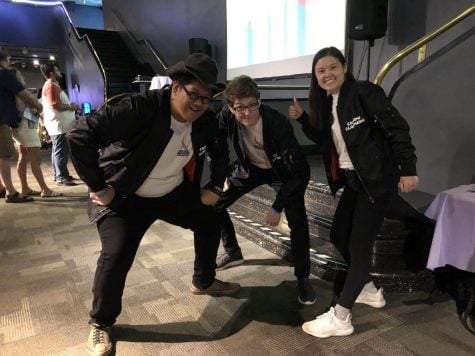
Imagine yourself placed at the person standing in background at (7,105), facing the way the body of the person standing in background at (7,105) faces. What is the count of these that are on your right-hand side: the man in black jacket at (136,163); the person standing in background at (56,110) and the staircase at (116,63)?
1

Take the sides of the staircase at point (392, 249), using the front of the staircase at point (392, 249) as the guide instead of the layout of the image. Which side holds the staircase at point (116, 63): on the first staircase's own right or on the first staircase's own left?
on the first staircase's own right

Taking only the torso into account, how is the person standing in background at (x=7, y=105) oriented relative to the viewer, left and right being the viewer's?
facing to the right of the viewer

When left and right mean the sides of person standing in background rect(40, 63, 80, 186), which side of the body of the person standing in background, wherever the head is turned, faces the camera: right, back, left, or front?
right

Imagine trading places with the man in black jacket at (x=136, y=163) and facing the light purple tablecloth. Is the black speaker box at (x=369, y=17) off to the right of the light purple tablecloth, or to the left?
left

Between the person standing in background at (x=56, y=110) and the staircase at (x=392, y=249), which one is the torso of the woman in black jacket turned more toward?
the person standing in background

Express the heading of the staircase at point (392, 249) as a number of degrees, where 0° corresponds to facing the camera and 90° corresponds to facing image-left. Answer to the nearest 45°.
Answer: approximately 45°

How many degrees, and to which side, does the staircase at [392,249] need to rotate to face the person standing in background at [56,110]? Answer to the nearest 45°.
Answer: approximately 90° to its right

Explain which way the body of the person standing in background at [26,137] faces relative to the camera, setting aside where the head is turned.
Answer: to the viewer's right

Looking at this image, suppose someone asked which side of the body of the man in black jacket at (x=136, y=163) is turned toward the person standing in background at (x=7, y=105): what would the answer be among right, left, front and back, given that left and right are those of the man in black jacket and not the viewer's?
back

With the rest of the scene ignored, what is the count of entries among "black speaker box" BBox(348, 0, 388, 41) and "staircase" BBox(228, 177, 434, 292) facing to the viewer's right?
0
